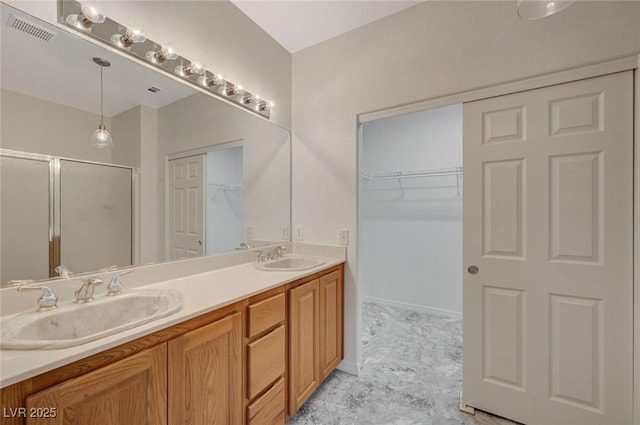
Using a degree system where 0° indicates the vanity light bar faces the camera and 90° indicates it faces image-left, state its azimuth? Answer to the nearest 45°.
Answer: approximately 315°

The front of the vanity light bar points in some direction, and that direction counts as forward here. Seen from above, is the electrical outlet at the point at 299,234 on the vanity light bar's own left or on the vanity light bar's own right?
on the vanity light bar's own left

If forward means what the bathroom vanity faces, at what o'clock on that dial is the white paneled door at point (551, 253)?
The white paneled door is roughly at 11 o'clock from the bathroom vanity.

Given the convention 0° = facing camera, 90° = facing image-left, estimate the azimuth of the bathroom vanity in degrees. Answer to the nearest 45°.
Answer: approximately 315°
